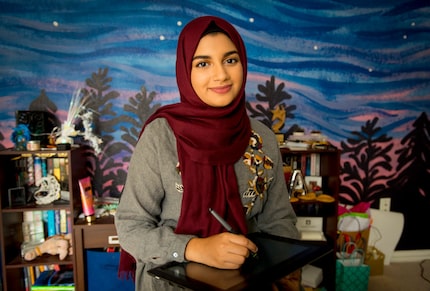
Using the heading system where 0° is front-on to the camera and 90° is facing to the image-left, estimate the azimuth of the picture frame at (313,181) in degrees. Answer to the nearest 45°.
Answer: approximately 0°

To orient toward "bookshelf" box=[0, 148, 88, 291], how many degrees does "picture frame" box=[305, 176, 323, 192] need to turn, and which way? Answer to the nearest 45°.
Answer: approximately 45° to its right

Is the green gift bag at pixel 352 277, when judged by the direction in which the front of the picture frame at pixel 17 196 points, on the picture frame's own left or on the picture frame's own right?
on the picture frame's own left

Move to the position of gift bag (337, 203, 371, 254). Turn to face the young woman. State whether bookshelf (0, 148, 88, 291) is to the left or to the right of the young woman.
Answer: right

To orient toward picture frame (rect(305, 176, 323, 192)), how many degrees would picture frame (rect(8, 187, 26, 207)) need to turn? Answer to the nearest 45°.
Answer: approximately 90° to its left

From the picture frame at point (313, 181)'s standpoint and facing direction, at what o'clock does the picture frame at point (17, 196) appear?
the picture frame at point (17, 196) is roughly at 2 o'clock from the picture frame at point (313, 181).

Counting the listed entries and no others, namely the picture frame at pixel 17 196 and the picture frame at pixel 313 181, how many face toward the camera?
2
